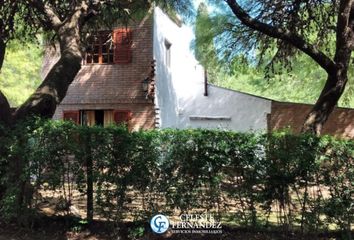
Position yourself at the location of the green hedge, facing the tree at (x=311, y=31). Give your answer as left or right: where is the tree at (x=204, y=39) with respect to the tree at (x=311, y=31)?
left

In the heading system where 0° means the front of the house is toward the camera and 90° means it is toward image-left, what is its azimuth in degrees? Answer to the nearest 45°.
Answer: approximately 45°

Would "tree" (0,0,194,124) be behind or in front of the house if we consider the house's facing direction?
in front

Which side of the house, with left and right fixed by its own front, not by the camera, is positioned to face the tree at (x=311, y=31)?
left
